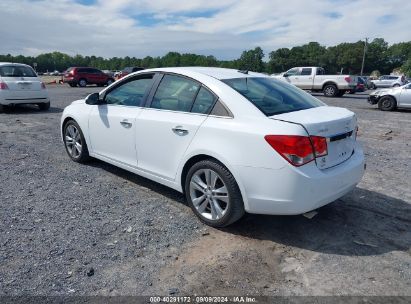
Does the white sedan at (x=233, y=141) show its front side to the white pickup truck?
no

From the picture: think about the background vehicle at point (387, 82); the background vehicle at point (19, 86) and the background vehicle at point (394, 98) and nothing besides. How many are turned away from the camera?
1

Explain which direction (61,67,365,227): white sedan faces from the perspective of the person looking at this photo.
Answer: facing away from the viewer and to the left of the viewer

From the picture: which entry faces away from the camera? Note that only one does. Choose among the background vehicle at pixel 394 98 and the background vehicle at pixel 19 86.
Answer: the background vehicle at pixel 19 86

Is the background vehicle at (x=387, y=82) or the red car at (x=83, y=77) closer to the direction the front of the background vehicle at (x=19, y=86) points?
the red car

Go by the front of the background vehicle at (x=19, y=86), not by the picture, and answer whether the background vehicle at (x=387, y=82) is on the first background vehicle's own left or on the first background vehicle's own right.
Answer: on the first background vehicle's own right

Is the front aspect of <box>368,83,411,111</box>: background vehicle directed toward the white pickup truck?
no

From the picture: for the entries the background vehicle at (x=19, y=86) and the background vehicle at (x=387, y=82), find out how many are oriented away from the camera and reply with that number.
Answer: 1

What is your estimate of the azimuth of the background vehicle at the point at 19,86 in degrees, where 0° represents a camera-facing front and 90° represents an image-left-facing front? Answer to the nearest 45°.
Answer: approximately 180°

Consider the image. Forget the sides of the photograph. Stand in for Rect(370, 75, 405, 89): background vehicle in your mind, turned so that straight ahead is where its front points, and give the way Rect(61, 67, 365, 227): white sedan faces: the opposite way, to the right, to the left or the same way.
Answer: the same way

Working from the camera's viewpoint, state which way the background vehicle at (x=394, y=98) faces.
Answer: facing to the left of the viewer

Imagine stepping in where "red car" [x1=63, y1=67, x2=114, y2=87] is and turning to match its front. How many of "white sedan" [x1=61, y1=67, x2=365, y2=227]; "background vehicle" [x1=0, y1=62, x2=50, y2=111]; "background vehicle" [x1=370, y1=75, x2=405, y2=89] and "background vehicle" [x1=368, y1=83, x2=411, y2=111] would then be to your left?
0

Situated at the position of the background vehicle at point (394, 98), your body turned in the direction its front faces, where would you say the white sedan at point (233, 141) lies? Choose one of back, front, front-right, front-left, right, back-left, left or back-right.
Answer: left

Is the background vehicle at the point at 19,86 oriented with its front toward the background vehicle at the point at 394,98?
no

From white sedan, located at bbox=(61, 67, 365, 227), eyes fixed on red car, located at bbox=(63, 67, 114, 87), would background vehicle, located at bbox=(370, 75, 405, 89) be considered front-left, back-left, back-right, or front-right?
front-right

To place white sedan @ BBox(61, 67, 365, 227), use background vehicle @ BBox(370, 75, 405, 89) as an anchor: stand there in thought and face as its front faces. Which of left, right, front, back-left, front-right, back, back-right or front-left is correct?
left

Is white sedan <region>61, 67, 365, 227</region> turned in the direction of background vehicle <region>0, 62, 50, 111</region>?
yes
